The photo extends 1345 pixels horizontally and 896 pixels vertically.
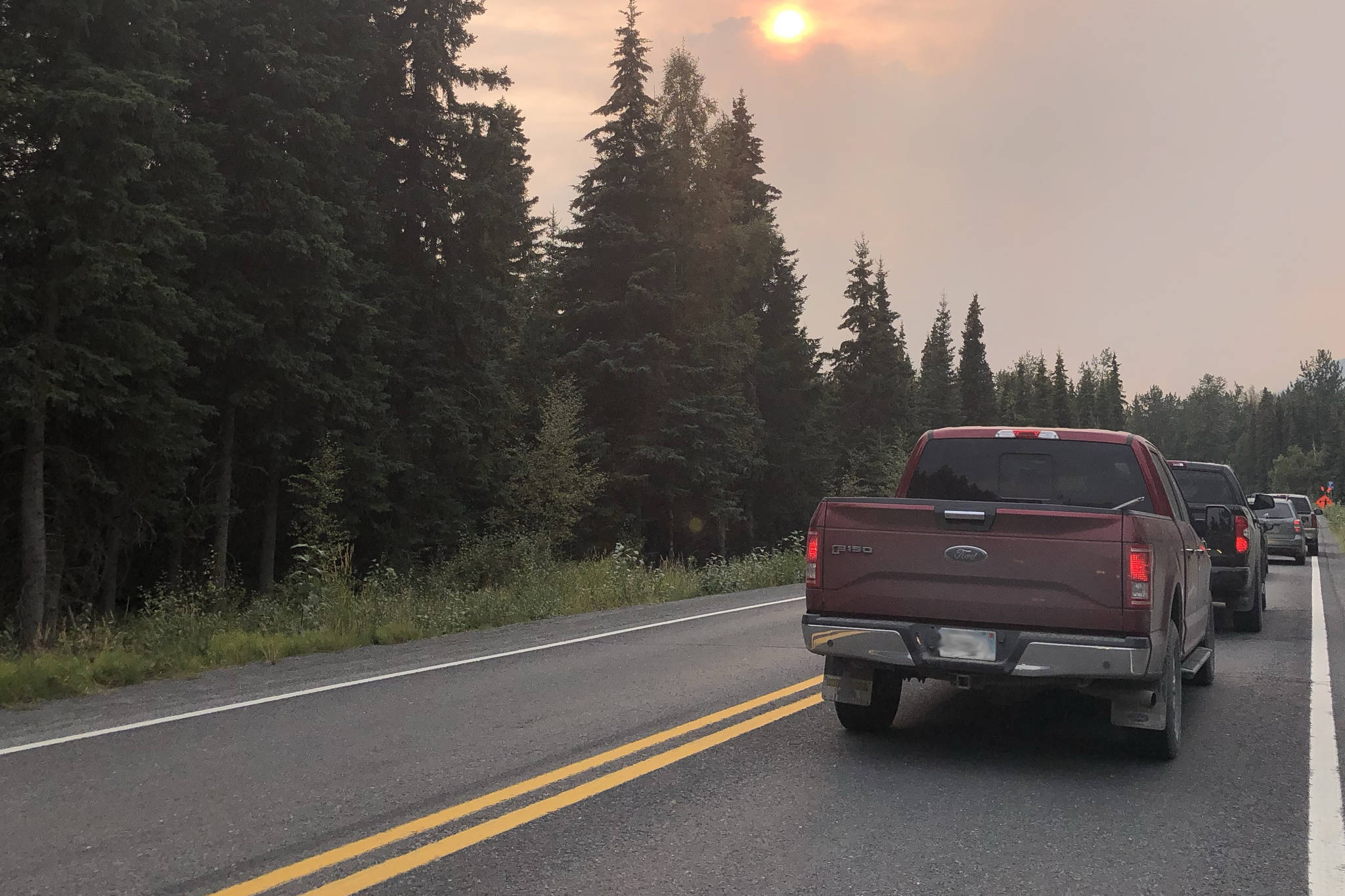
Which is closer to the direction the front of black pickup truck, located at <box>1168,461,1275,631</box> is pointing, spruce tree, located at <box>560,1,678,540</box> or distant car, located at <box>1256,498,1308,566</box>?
the distant car

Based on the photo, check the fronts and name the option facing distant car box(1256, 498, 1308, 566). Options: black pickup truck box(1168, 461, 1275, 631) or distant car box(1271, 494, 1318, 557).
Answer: black pickup truck box(1168, 461, 1275, 631)

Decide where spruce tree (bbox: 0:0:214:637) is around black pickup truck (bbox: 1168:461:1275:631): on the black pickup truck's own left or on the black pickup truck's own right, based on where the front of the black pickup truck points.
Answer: on the black pickup truck's own left

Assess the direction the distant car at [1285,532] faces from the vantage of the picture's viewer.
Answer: facing away from the viewer

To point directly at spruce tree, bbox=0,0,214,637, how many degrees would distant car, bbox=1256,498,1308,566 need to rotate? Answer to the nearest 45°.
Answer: approximately 135° to its left

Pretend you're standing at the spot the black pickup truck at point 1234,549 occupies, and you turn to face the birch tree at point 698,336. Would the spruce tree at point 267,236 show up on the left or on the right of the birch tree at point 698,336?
left

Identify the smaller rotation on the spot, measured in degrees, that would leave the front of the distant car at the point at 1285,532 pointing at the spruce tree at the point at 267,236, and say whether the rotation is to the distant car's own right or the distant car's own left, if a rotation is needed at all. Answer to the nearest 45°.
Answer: approximately 135° to the distant car's own left

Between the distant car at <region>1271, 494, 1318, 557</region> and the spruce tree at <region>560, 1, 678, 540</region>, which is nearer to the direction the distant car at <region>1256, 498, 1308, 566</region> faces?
the distant car

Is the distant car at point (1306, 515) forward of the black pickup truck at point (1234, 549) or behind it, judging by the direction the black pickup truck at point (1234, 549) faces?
forward

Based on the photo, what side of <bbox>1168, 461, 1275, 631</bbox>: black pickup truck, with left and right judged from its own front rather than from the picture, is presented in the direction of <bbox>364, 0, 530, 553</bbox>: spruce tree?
left

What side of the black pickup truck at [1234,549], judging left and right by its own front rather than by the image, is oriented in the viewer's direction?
back

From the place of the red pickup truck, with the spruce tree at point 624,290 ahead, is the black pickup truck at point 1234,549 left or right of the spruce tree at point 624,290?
right

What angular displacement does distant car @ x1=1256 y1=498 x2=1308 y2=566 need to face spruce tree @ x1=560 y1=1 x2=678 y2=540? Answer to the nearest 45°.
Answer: approximately 90° to its left

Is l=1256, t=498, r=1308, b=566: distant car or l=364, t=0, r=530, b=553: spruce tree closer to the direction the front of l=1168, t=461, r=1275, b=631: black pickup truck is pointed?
the distant car

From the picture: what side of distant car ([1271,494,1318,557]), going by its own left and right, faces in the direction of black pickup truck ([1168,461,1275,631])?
back
